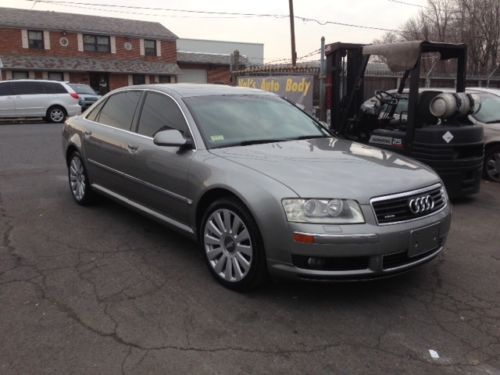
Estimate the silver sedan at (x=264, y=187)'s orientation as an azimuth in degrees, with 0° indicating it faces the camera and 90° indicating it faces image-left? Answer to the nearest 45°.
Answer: approximately 315°

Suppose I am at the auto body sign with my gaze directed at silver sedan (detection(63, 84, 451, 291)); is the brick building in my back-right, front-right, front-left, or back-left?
back-right

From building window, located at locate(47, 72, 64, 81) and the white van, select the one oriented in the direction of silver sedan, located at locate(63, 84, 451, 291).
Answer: the building window

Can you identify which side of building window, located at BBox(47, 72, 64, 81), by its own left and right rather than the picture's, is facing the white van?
front

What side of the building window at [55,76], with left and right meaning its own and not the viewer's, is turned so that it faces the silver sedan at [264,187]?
front

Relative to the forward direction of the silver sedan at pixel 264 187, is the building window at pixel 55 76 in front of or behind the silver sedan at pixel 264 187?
behind
